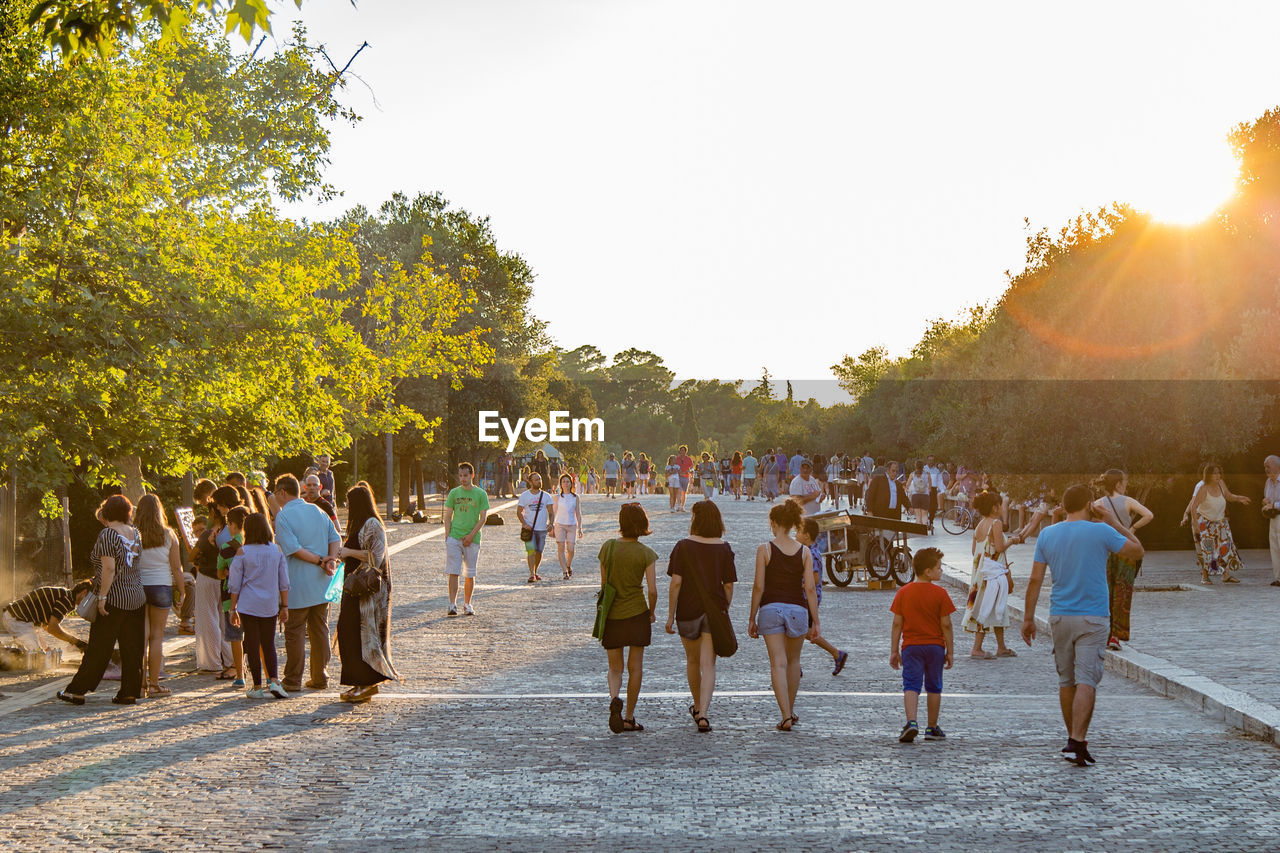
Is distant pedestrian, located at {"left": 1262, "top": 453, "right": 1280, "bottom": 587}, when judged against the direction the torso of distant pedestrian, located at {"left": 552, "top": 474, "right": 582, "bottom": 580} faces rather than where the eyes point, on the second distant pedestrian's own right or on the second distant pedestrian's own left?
on the second distant pedestrian's own left

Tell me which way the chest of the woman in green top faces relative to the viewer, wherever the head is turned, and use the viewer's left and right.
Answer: facing away from the viewer

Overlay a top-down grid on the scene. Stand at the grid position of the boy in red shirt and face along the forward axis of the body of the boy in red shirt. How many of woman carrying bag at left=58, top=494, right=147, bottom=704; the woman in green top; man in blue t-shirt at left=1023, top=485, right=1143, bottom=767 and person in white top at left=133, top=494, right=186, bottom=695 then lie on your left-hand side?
3

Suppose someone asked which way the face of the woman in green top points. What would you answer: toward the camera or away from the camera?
away from the camera

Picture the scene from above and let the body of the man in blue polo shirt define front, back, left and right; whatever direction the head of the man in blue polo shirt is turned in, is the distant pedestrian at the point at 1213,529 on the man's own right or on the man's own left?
on the man's own right

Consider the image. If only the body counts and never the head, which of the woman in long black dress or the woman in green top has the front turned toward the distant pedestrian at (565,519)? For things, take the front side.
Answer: the woman in green top

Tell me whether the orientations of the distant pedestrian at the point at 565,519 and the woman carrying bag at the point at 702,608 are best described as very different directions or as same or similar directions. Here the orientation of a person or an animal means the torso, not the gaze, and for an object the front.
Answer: very different directions

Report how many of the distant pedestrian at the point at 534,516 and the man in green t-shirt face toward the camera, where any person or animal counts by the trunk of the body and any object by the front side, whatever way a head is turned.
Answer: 2

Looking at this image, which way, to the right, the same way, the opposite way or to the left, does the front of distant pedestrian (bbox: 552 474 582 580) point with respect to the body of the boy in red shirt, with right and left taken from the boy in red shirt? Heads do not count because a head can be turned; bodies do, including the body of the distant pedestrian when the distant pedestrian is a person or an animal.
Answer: the opposite way

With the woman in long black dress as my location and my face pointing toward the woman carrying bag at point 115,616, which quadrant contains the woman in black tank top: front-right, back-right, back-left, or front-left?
back-left

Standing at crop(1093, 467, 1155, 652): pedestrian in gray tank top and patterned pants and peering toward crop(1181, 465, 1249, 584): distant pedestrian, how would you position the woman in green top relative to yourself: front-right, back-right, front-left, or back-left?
back-left

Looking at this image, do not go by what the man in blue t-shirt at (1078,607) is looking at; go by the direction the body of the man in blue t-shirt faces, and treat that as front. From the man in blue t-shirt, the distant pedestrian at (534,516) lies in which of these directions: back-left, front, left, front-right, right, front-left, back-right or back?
front-left

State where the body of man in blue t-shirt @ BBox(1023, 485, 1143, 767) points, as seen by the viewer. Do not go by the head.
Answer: away from the camera

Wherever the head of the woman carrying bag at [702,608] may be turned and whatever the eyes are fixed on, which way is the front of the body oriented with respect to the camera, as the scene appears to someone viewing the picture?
away from the camera

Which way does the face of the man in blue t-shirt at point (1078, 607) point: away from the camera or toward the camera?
away from the camera

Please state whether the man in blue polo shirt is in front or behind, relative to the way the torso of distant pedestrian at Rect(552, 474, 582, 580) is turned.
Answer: in front
